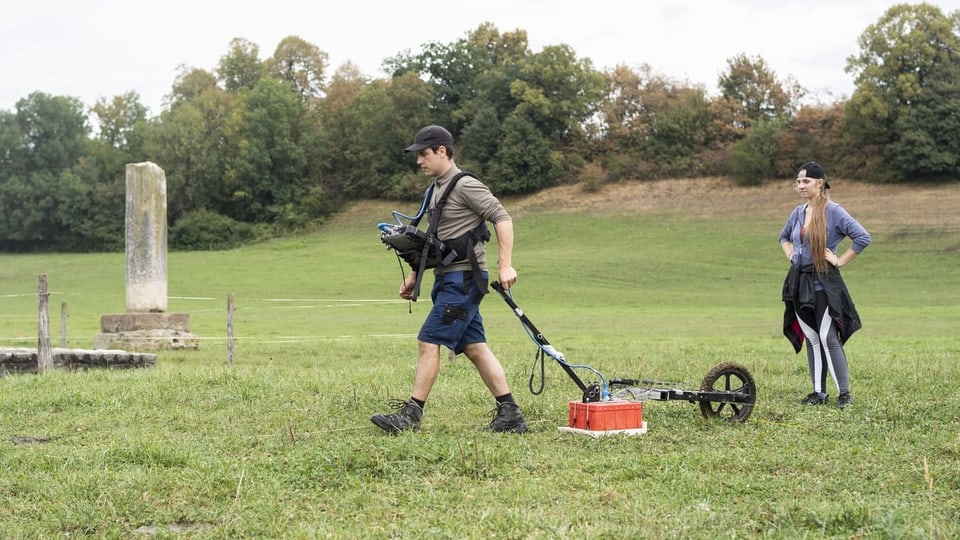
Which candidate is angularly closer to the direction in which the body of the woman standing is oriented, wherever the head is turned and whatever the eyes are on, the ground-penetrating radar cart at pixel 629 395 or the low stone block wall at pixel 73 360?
the ground-penetrating radar cart

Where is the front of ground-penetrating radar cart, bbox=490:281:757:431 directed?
to the viewer's left

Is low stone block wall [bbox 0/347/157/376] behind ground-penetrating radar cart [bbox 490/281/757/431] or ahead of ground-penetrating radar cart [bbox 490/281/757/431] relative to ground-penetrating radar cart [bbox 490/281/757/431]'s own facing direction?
ahead

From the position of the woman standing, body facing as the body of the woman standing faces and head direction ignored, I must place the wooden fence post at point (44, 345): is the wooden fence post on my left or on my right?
on my right

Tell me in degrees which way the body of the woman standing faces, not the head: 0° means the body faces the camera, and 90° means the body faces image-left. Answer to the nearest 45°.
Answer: approximately 45°

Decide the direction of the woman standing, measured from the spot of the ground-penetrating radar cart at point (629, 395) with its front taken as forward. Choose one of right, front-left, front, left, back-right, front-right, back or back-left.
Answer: back-right

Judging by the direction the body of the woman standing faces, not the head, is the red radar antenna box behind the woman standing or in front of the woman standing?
in front

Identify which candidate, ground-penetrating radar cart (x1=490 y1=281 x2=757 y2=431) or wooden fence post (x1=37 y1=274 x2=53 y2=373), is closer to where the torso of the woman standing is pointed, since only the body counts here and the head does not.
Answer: the ground-penetrating radar cart
